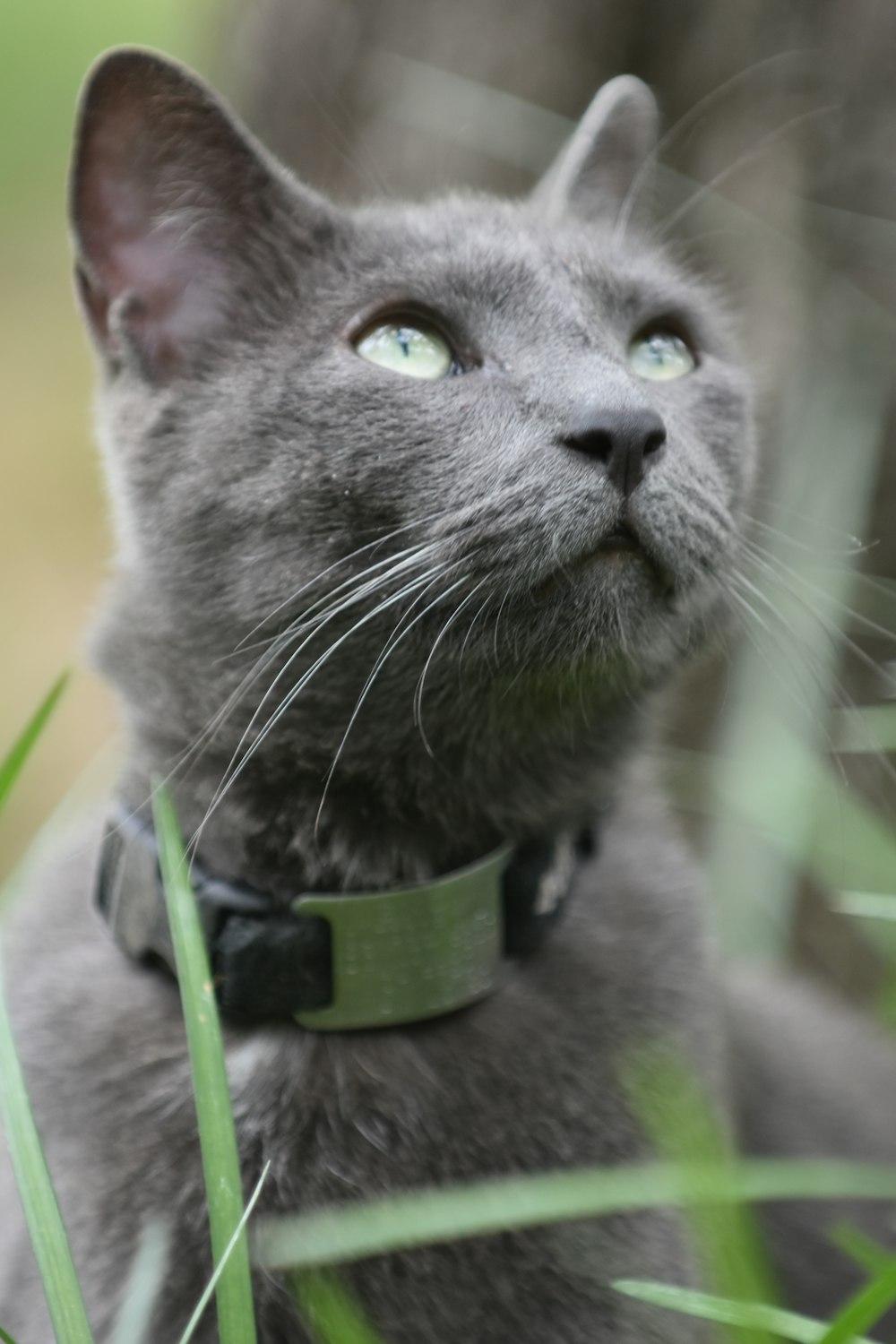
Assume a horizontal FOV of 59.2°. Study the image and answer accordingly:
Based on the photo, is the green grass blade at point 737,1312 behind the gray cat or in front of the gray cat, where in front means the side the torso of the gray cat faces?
in front
